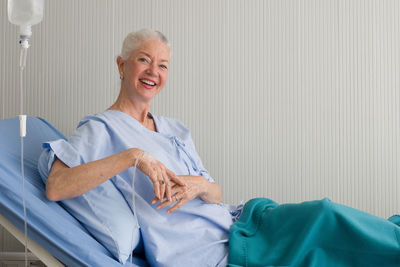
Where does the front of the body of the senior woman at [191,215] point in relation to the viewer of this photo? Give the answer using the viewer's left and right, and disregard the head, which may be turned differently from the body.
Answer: facing the viewer and to the right of the viewer
